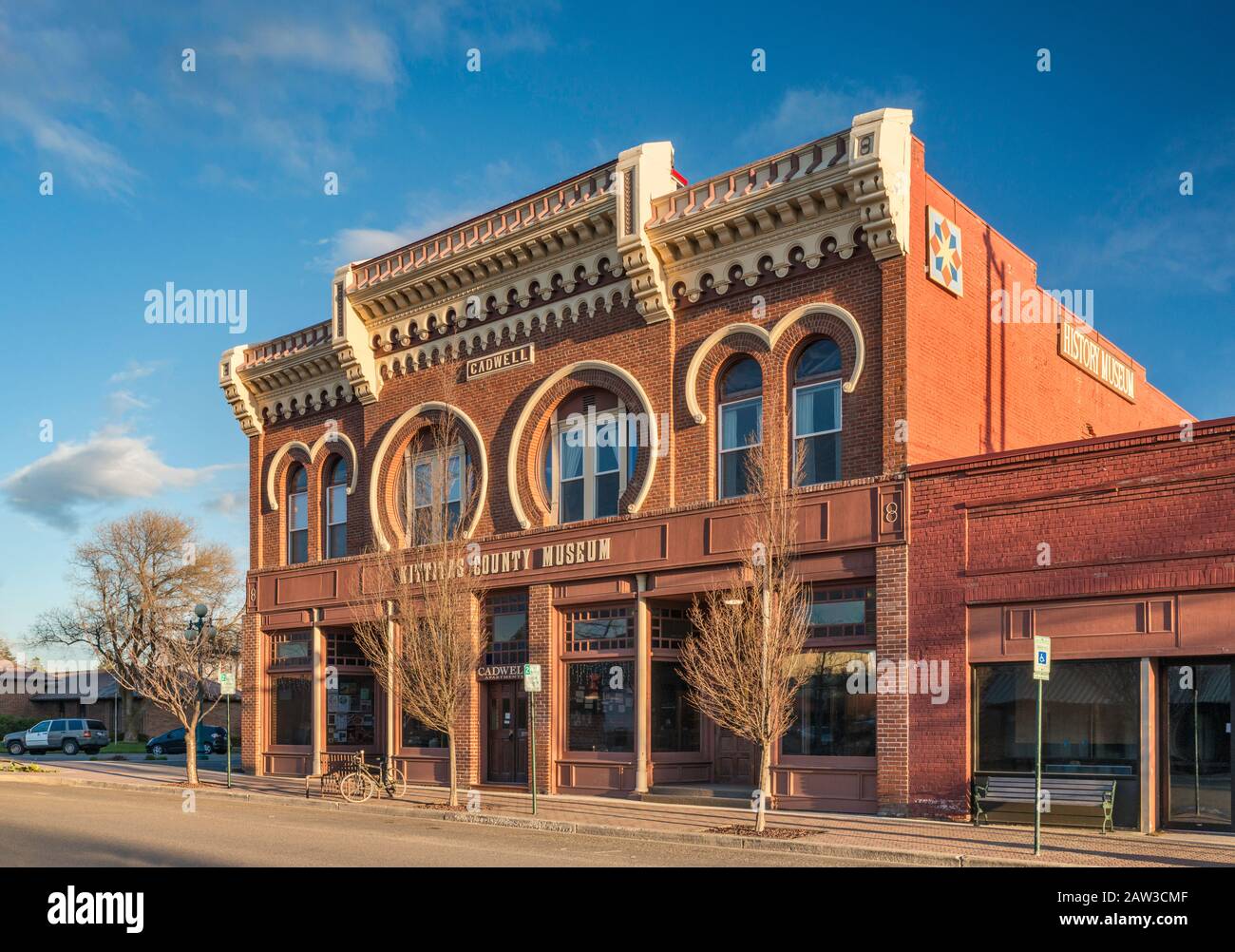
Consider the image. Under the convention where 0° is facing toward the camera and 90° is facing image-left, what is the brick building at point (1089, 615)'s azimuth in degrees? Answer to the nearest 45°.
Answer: approximately 45°

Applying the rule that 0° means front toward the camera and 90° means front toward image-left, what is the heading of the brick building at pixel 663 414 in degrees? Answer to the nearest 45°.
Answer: approximately 45°

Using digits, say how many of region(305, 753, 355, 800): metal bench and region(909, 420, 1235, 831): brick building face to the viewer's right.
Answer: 0

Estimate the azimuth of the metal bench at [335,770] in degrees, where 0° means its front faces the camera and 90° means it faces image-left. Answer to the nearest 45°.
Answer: approximately 45°
